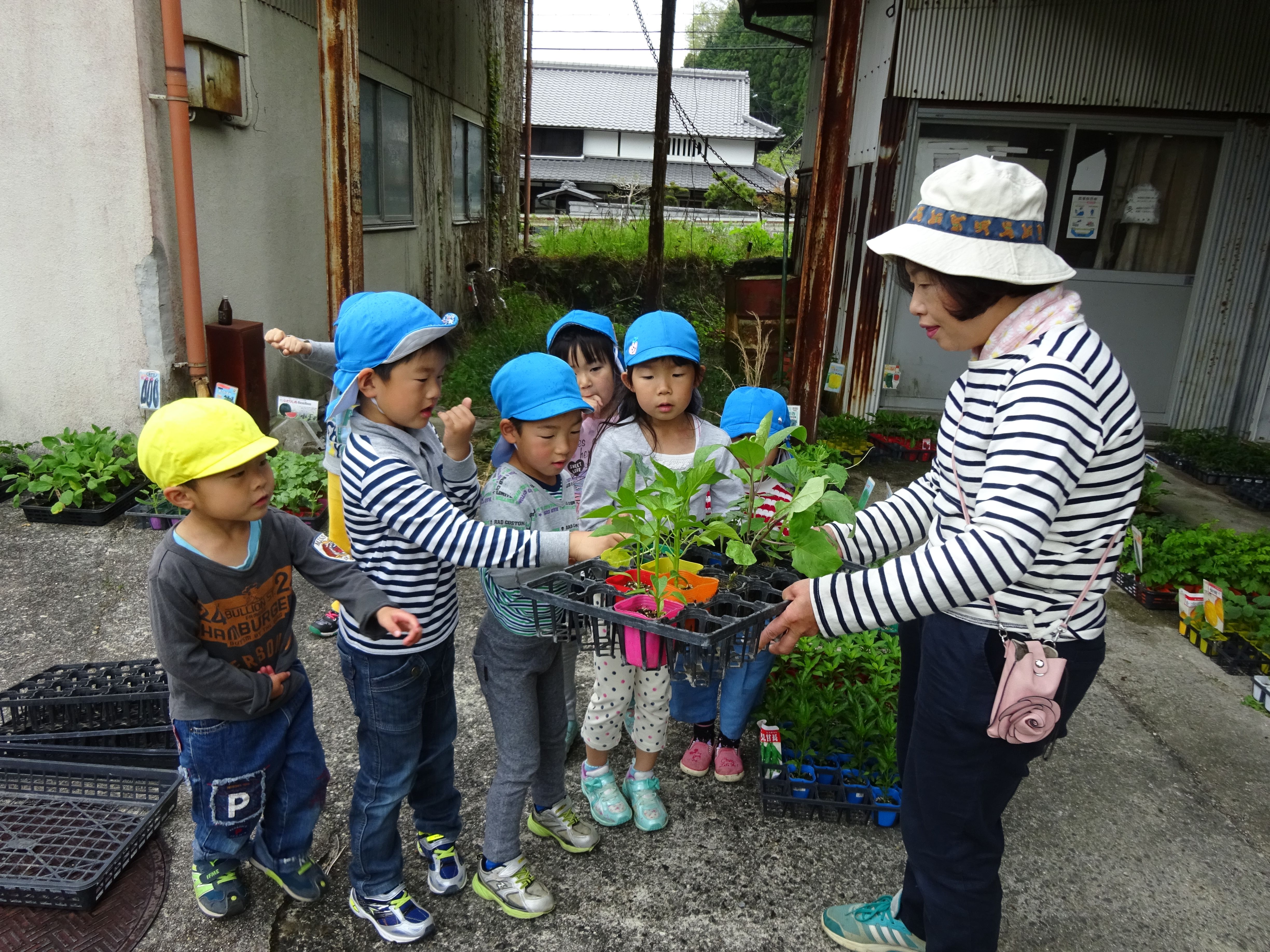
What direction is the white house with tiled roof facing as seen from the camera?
toward the camera

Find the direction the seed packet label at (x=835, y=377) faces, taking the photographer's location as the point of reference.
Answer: facing the viewer

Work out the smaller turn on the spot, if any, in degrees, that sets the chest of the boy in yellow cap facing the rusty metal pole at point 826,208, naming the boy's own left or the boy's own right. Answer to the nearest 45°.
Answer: approximately 90° to the boy's own left

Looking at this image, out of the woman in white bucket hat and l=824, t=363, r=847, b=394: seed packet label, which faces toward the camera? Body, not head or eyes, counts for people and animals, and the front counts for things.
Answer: the seed packet label

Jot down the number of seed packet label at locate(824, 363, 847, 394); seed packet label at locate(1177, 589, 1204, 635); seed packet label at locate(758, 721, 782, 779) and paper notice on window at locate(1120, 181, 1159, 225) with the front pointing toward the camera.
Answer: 4

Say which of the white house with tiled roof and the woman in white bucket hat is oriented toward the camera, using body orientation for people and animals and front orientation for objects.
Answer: the white house with tiled roof

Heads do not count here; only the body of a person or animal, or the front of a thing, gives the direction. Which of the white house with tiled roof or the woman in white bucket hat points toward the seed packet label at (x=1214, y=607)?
the white house with tiled roof

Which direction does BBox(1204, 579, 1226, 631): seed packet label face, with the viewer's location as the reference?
facing the viewer and to the left of the viewer

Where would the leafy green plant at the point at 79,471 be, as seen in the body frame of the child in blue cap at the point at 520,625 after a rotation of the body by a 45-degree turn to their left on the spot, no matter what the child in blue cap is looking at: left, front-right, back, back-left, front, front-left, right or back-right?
back-left

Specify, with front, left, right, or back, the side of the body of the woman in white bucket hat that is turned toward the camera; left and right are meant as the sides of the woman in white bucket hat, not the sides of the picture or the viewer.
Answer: left

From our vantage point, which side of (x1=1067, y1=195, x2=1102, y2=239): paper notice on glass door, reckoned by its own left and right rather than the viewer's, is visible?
front

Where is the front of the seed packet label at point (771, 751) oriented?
toward the camera

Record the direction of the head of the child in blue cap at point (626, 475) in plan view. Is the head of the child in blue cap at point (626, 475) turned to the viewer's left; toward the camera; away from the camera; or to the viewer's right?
toward the camera

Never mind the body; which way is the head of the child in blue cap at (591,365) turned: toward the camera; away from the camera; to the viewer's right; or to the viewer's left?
toward the camera

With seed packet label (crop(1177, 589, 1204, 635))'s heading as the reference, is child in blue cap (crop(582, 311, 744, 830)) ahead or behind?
ahead

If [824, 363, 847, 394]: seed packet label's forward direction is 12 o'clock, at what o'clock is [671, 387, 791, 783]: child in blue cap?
The child in blue cap is roughly at 12 o'clock from the seed packet label.

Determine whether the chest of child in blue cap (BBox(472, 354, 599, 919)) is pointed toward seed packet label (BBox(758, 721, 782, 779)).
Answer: no

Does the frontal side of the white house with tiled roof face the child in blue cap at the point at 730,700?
yes

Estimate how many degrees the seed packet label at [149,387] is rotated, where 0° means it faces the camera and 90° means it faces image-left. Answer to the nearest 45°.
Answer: approximately 0°

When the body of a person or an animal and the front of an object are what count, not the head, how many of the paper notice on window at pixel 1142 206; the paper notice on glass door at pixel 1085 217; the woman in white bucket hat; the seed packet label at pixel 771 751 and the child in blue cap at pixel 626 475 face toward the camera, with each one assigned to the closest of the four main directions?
4

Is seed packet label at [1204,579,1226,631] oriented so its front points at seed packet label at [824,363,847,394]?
no
